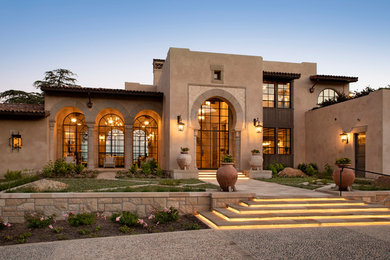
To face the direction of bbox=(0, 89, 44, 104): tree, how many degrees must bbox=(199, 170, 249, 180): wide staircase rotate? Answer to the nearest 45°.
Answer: approximately 135° to its right

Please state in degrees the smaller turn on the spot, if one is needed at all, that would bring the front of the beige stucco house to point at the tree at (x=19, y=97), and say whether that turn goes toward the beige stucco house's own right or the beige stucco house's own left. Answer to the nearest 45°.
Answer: approximately 135° to the beige stucco house's own right

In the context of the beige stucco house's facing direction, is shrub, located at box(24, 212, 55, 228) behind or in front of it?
in front

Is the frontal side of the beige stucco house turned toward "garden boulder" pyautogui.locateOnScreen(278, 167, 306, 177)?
no

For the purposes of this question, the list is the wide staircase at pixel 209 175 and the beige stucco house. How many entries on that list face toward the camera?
2

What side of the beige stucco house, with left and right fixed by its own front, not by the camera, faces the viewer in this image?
front

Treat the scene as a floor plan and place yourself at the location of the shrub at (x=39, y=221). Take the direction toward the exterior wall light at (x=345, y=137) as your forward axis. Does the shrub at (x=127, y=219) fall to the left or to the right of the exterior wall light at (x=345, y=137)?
right

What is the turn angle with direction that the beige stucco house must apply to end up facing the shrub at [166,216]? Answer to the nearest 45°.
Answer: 0° — it already faces it

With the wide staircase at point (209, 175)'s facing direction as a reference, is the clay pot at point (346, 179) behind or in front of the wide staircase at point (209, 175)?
in front

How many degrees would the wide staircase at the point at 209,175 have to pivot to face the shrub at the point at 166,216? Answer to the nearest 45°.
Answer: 0° — it already faces it

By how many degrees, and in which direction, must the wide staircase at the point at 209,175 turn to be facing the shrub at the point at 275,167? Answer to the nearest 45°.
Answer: approximately 135° to its left

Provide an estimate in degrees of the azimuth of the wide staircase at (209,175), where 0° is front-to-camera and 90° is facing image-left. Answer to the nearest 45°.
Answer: approximately 0°

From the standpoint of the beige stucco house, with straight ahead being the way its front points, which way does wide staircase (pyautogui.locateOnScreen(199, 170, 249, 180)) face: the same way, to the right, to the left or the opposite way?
the same way

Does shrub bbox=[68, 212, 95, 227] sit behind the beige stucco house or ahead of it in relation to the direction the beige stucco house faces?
ahead
